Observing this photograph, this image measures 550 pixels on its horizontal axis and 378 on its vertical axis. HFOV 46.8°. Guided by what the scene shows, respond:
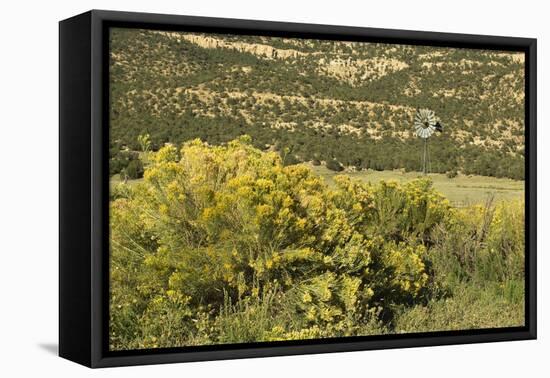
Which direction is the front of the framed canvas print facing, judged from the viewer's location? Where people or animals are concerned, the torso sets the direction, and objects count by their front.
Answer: facing the viewer and to the right of the viewer
